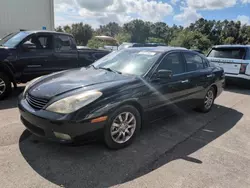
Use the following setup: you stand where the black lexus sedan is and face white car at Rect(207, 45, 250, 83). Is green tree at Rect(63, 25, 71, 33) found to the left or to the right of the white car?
left

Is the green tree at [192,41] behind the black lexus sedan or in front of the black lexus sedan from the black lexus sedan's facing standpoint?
behind

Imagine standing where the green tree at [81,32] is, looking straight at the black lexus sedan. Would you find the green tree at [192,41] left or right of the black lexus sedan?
left

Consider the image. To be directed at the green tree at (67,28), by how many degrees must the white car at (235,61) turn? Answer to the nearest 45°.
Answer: approximately 90° to its left

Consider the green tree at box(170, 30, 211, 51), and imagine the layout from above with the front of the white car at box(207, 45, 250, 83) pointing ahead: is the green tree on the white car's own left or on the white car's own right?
on the white car's own left

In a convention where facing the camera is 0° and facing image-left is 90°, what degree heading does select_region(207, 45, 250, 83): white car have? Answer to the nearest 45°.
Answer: approximately 225°

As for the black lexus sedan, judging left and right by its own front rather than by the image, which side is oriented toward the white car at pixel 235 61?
back

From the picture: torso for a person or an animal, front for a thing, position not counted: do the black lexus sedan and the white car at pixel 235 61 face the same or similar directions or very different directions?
very different directions

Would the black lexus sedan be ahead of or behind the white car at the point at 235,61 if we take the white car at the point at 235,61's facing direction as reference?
behind

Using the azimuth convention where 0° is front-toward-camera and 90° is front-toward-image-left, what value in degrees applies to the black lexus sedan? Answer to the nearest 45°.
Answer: approximately 45°
